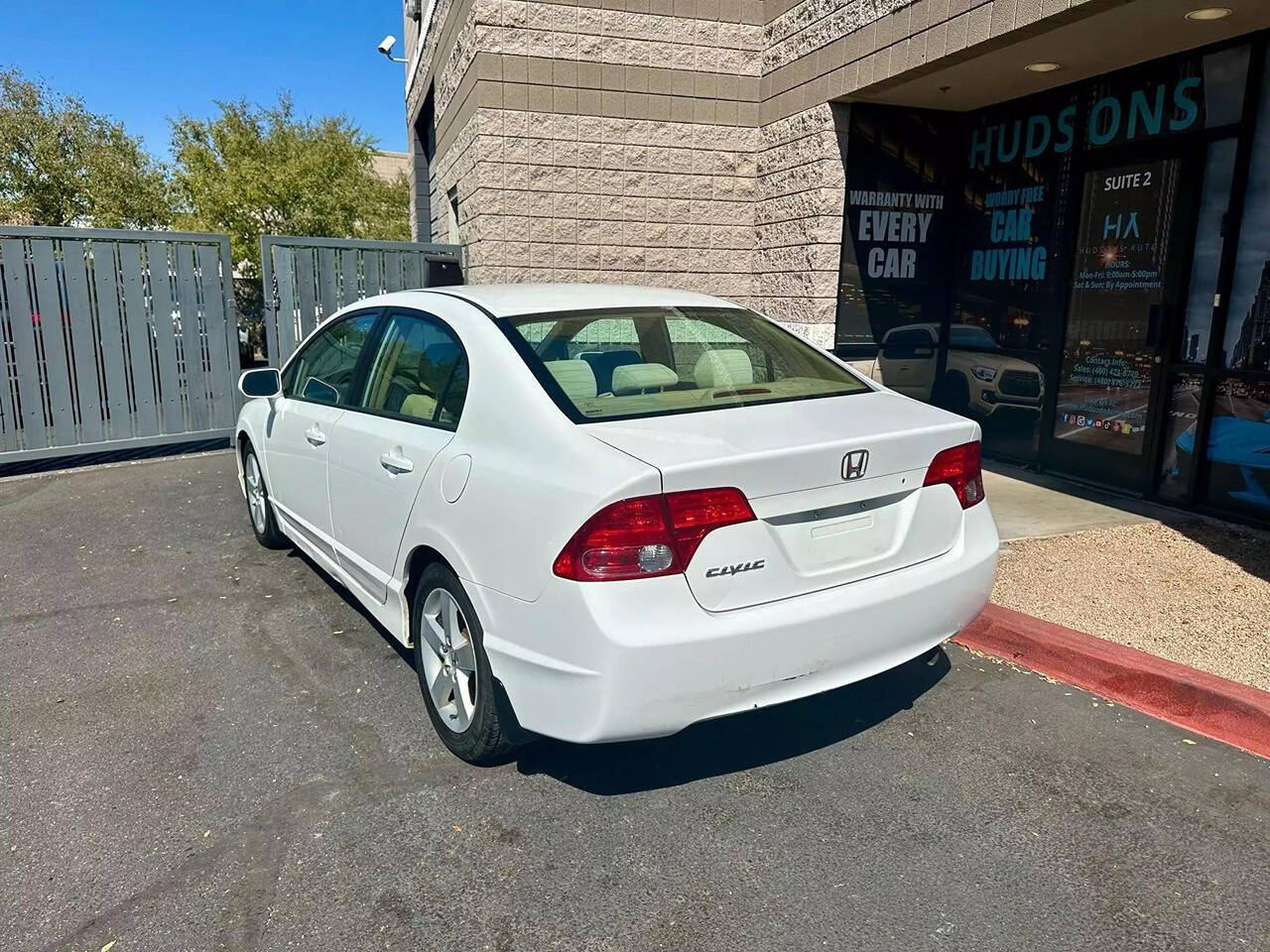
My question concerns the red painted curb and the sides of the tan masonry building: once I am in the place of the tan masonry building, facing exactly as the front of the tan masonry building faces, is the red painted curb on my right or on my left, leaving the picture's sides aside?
on my left

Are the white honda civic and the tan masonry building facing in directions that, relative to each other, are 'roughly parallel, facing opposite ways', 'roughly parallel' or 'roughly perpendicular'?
roughly perpendicular

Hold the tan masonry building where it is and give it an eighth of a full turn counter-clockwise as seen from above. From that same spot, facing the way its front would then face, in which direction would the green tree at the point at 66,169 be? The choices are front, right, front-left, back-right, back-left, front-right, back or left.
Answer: back-right

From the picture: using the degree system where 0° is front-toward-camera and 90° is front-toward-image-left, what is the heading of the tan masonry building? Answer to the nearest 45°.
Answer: approximately 45°

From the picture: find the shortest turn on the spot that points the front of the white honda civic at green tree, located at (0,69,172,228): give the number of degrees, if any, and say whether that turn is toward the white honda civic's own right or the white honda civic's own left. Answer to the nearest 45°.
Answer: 0° — it already faces it

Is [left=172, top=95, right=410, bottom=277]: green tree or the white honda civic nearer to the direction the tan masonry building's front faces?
the white honda civic

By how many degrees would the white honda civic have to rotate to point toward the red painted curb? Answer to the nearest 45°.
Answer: approximately 135° to its right

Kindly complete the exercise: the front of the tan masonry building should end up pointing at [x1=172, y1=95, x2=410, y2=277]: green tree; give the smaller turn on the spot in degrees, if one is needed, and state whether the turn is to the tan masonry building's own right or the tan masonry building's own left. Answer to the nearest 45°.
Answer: approximately 90° to the tan masonry building's own right

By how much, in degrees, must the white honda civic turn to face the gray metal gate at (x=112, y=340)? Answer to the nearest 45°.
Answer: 0° — it already faces it

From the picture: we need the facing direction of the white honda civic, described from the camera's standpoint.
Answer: facing away from the viewer and to the left of the viewer
